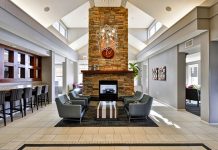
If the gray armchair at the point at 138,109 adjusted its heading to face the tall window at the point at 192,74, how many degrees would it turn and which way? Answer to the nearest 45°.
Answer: approximately 135° to its right

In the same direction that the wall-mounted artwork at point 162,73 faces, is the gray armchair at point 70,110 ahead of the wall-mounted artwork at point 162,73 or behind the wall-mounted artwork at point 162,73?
ahead

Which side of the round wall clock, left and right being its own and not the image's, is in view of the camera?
front

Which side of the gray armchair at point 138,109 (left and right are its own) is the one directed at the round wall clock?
right

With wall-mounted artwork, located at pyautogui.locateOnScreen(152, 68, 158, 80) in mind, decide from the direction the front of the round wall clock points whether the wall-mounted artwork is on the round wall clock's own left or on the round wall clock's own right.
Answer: on the round wall clock's own left

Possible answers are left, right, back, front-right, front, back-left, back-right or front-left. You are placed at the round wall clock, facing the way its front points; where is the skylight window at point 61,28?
back-right

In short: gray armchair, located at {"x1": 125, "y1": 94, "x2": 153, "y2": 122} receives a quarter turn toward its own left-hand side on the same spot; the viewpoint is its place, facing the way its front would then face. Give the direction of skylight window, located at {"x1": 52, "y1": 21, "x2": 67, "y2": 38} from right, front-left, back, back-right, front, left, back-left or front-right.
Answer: back-right

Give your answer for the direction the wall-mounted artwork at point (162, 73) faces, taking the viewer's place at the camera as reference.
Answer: facing the viewer and to the left of the viewer

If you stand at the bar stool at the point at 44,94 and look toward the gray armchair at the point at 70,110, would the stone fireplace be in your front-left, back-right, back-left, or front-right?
front-left

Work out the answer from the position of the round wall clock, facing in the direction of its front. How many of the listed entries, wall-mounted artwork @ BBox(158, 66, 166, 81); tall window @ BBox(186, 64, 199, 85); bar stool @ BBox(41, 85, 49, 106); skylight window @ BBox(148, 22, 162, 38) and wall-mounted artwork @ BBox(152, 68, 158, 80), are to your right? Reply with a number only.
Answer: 1

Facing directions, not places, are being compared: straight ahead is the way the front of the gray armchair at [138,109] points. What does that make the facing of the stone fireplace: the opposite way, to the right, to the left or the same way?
to the left

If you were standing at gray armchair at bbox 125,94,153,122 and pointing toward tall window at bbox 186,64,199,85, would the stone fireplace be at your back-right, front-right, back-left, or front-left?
front-left

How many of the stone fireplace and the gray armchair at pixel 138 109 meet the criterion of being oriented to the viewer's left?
1

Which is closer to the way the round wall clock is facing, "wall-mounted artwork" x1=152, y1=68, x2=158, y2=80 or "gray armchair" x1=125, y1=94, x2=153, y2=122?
the gray armchair

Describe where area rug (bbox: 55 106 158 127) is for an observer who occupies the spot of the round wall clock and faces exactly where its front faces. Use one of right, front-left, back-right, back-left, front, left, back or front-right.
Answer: front

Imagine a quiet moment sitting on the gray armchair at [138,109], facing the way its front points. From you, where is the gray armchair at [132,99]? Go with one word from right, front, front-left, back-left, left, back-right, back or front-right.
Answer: right

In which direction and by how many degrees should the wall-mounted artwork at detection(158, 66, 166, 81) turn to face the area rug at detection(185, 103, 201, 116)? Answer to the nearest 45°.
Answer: approximately 90° to its left

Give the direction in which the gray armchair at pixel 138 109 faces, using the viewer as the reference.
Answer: facing to the left of the viewer

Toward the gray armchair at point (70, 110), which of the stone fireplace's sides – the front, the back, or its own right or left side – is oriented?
front
